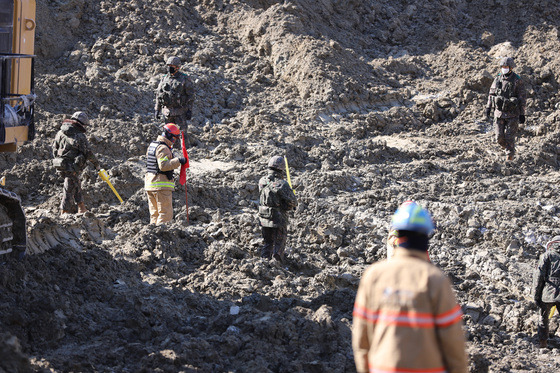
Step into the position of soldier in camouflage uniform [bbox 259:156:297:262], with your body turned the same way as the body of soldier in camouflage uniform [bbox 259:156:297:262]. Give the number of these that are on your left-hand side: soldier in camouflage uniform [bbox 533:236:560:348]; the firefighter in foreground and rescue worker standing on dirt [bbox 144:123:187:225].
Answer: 1

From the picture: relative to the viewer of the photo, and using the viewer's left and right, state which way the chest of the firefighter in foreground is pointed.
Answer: facing away from the viewer

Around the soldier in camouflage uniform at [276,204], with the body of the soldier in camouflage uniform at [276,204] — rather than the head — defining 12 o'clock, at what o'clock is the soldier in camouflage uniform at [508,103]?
the soldier in camouflage uniform at [508,103] is roughly at 12 o'clock from the soldier in camouflage uniform at [276,204].

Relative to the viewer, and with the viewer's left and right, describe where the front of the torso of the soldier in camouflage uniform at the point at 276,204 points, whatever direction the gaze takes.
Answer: facing away from the viewer and to the right of the viewer

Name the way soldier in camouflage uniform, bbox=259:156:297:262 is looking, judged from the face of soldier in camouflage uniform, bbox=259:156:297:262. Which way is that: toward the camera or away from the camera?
away from the camera

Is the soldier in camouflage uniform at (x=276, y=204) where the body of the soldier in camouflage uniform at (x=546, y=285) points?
no

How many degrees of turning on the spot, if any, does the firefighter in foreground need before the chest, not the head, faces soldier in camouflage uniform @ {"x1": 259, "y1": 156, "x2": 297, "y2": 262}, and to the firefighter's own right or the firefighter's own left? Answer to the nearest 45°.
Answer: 0° — they already face them

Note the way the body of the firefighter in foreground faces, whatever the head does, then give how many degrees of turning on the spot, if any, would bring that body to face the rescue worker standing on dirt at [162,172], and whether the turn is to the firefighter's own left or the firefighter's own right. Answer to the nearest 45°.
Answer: approximately 45° to the firefighter's own left

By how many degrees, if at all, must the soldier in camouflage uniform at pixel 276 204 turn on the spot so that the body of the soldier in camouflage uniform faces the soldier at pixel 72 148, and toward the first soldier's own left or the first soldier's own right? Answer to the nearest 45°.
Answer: approximately 90° to the first soldier's own left

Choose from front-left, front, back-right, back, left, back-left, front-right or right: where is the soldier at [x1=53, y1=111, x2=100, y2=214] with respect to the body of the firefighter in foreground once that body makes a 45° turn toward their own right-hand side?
left

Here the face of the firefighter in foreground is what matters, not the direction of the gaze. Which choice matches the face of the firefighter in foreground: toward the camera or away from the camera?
away from the camera
